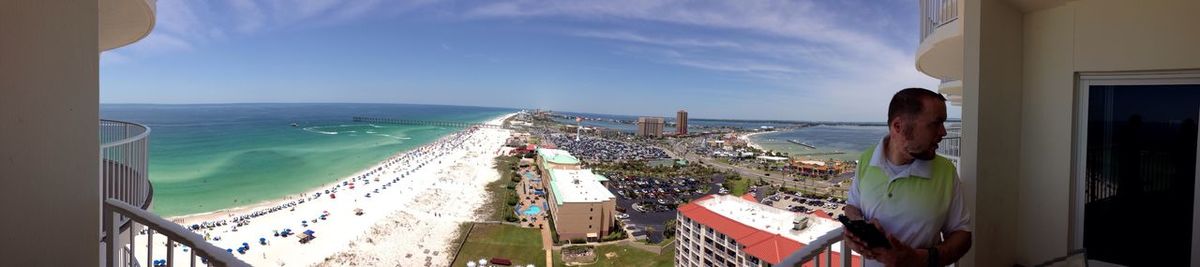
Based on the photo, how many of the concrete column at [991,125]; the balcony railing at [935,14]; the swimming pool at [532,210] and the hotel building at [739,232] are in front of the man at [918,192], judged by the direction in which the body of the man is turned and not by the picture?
0

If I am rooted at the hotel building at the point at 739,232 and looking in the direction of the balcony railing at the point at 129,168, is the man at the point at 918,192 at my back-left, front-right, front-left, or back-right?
front-left

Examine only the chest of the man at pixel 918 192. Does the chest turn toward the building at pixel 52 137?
yes

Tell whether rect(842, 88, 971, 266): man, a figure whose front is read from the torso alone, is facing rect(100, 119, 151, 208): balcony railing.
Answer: no

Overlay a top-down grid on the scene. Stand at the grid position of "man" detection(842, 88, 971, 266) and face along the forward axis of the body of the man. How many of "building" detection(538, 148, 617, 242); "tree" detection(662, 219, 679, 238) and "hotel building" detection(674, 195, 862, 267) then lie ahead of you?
0

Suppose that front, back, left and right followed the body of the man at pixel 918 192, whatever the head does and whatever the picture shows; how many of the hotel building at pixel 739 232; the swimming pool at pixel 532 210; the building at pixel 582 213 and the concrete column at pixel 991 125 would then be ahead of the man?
0

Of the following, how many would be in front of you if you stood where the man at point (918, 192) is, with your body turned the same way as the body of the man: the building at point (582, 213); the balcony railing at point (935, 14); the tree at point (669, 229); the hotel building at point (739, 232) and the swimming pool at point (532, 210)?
0

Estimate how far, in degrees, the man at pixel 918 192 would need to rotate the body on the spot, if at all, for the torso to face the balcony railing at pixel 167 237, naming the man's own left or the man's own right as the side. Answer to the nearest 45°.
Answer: approximately 90° to the man's own right

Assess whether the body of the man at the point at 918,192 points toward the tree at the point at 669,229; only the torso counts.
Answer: no

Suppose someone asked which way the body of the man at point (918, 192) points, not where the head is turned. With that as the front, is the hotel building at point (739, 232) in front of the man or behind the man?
behind

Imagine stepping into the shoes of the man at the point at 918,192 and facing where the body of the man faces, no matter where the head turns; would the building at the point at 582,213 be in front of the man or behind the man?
behind

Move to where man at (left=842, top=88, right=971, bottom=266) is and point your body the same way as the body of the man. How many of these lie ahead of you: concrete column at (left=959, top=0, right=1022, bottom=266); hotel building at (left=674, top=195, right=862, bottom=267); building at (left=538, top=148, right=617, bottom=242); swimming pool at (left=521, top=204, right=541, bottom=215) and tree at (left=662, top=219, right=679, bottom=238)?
0

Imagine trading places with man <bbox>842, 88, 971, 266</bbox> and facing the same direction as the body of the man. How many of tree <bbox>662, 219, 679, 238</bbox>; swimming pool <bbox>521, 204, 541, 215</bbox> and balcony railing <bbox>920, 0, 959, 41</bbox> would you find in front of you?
0

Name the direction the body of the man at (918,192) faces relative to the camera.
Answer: toward the camera
